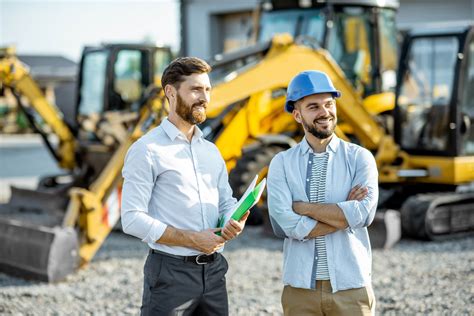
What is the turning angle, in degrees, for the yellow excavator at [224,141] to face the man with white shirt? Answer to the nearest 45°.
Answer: approximately 45° to its left

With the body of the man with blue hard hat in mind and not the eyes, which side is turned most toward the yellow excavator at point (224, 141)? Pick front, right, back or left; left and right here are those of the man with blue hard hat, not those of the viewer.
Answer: back

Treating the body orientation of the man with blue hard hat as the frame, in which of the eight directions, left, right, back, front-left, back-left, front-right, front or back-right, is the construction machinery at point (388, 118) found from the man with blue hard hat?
back

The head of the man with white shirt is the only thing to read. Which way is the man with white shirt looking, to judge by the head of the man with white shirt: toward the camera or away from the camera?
toward the camera

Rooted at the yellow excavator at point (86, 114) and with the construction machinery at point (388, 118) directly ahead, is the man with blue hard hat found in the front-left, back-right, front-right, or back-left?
front-right

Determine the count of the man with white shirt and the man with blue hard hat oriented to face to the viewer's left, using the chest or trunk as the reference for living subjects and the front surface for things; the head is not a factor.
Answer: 0

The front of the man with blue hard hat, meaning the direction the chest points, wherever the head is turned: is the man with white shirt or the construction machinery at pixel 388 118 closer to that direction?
the man with white shirt

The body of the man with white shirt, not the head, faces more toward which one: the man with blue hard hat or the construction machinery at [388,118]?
the man with blue hard hat

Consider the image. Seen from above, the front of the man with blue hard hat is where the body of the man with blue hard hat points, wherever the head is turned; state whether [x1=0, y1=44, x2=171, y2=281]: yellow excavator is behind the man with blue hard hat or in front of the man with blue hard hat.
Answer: behind

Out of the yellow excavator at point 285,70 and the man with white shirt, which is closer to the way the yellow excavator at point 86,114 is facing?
the man with white shirt

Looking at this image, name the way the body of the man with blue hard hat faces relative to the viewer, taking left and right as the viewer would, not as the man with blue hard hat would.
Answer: facing the viewer

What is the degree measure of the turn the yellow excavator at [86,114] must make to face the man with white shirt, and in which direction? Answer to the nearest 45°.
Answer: approximately 45° to its left
